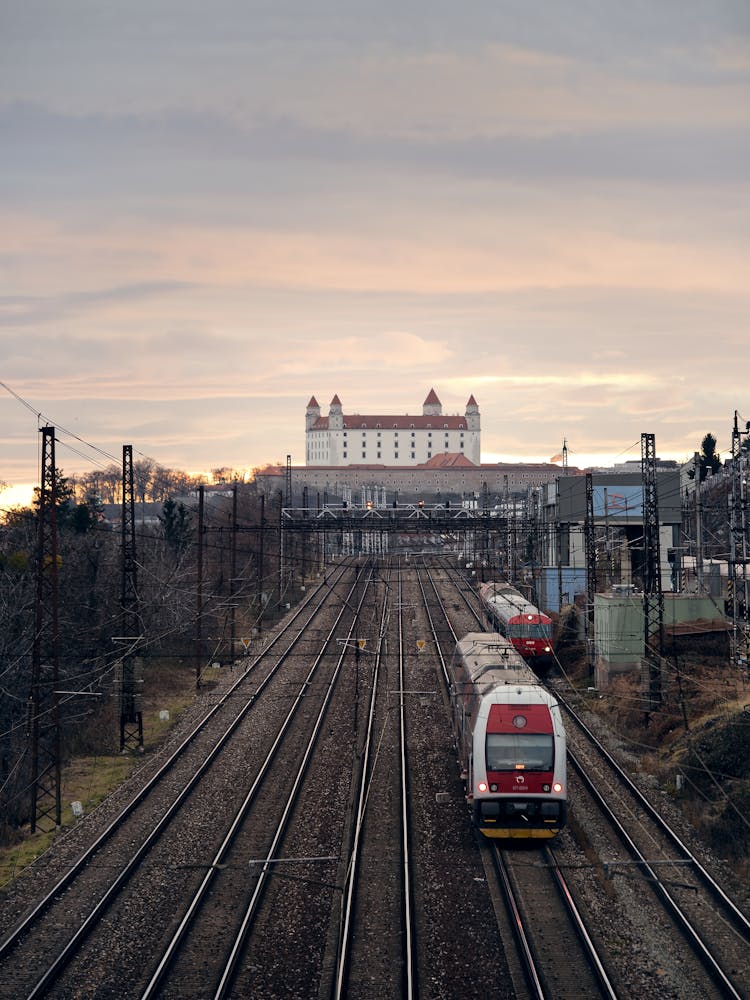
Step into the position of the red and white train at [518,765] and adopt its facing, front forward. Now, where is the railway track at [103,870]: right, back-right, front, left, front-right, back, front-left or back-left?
right

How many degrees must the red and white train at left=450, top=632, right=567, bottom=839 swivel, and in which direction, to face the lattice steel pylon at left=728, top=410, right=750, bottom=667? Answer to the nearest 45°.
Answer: approximately 135° to its left

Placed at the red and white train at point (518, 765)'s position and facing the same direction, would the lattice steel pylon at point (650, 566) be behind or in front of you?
behind

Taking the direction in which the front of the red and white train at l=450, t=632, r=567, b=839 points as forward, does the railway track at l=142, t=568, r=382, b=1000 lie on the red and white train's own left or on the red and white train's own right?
on the red and white train's own right

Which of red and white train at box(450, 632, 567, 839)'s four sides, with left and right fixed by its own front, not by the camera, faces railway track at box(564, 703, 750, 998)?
left

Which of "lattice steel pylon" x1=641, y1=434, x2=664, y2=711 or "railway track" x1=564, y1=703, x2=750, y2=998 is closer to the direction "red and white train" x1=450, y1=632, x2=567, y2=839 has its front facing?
the railway track

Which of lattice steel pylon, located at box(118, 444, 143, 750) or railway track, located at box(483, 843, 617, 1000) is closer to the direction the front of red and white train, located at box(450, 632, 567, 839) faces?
the railway track

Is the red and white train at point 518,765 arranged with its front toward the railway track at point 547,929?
yes

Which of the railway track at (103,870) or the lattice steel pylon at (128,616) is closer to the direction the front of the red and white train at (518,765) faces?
the railway track

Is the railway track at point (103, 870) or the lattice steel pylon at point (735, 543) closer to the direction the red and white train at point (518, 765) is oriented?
the railway track

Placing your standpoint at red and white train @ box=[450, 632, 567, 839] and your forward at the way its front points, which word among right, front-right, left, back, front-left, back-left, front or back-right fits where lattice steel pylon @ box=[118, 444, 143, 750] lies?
back-right

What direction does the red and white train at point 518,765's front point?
toward the camera

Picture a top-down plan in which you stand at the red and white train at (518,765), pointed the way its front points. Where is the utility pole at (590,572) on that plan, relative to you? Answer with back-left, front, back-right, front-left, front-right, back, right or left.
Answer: back

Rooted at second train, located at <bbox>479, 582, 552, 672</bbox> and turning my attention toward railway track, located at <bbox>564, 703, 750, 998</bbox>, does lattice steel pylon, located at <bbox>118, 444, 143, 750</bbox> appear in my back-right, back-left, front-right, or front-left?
front-right

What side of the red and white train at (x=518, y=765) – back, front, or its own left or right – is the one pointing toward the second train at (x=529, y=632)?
back
